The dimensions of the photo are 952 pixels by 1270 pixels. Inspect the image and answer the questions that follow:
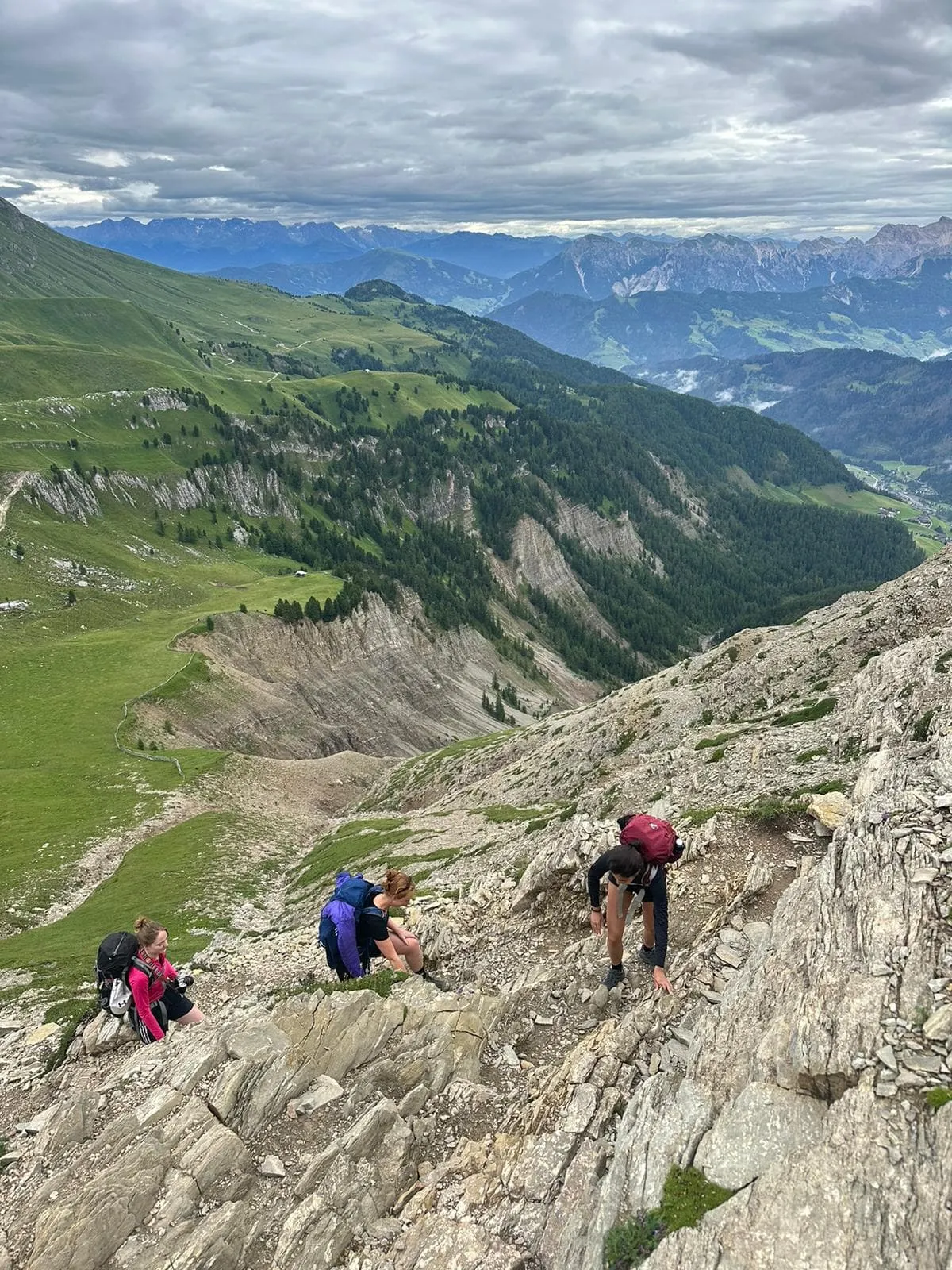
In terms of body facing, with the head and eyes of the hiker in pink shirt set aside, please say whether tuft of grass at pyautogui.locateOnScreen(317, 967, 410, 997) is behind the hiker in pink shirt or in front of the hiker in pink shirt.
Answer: in front

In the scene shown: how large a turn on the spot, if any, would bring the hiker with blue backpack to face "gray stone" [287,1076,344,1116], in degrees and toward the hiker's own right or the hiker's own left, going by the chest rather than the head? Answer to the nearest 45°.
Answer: approximately 90° to the hiker's own right

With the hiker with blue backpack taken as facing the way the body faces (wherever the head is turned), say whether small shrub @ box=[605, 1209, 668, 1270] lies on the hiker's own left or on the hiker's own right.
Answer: on the hiker's own right

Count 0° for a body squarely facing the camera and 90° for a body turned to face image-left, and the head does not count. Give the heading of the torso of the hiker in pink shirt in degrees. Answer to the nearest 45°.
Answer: approximately 315°

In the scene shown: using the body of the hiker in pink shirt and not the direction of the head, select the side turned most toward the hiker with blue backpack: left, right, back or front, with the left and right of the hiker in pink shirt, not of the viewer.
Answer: front

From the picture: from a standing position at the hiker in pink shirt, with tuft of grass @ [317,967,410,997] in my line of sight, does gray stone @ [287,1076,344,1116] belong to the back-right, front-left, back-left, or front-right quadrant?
front-right

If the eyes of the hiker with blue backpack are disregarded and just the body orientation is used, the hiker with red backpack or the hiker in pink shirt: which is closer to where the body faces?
the hiker with red backpack

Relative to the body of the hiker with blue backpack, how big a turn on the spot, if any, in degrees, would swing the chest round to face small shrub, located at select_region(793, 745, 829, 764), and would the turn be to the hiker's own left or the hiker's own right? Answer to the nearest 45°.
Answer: approximately 45° to the hiker's own left

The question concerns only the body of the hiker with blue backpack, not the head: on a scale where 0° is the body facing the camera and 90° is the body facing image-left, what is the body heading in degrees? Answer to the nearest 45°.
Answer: approximately 270°

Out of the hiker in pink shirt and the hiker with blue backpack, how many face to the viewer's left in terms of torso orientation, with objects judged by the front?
0

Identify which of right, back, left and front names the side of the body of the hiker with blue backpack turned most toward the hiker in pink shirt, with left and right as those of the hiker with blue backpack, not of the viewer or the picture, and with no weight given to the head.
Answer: back
